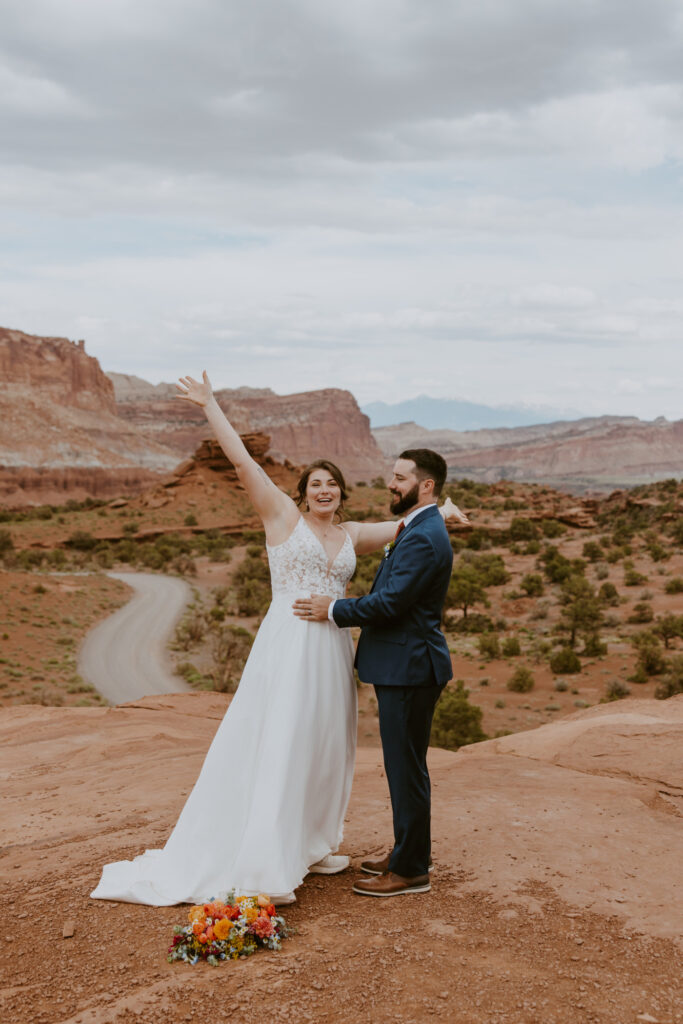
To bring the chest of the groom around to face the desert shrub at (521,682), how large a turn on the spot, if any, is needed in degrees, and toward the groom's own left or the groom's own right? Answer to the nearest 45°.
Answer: approximately 90° to the groom's own right

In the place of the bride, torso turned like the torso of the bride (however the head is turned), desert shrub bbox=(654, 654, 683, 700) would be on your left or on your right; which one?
on your left

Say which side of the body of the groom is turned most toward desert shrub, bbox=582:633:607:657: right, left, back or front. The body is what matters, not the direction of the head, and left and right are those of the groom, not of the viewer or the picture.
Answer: right

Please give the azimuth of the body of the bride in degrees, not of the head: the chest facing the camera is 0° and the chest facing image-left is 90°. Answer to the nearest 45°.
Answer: approximately 315°

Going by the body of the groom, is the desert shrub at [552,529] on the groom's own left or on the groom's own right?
on the groom's own right

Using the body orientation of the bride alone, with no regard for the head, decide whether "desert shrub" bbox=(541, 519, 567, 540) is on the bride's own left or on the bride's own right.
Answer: on the bride's own left

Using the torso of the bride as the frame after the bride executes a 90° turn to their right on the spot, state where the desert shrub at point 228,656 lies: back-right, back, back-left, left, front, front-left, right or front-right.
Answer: back-right

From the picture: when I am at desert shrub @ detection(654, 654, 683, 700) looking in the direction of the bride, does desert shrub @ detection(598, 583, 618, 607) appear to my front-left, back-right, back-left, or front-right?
back-right

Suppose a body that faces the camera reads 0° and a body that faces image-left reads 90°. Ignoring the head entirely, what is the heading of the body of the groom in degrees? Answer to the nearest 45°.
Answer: approximately 90°

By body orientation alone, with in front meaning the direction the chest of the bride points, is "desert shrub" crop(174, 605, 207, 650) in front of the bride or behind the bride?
behind

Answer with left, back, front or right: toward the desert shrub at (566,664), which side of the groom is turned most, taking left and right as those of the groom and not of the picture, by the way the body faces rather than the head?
right

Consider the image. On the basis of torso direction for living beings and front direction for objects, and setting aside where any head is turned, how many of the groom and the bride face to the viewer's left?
1

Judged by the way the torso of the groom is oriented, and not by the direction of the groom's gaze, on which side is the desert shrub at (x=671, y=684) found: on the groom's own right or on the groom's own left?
on the groom's own right
